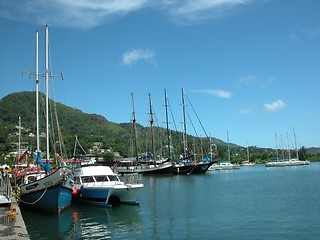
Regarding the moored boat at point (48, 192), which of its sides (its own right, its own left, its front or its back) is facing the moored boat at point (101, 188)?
left

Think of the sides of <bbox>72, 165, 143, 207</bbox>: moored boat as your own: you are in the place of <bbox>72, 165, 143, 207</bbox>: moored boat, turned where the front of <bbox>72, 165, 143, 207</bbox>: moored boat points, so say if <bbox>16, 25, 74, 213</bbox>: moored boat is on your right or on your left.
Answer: on your right

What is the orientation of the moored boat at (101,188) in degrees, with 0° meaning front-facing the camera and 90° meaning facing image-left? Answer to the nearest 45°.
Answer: approximately 315°
